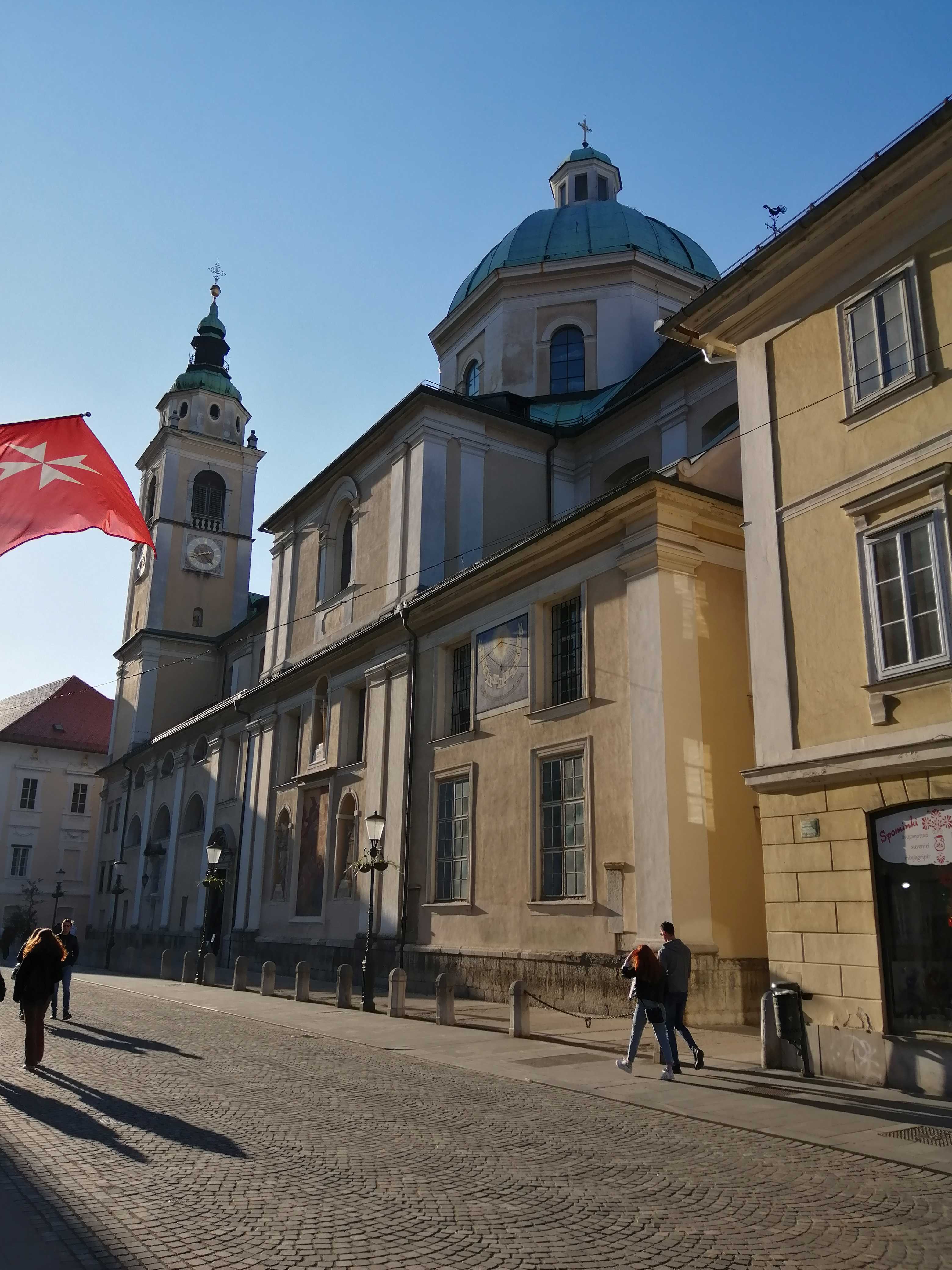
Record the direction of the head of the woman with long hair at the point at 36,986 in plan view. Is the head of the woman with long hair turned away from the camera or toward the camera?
away from the camera

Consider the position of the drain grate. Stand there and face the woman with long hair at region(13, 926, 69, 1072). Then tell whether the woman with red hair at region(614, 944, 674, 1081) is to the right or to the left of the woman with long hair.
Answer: right
